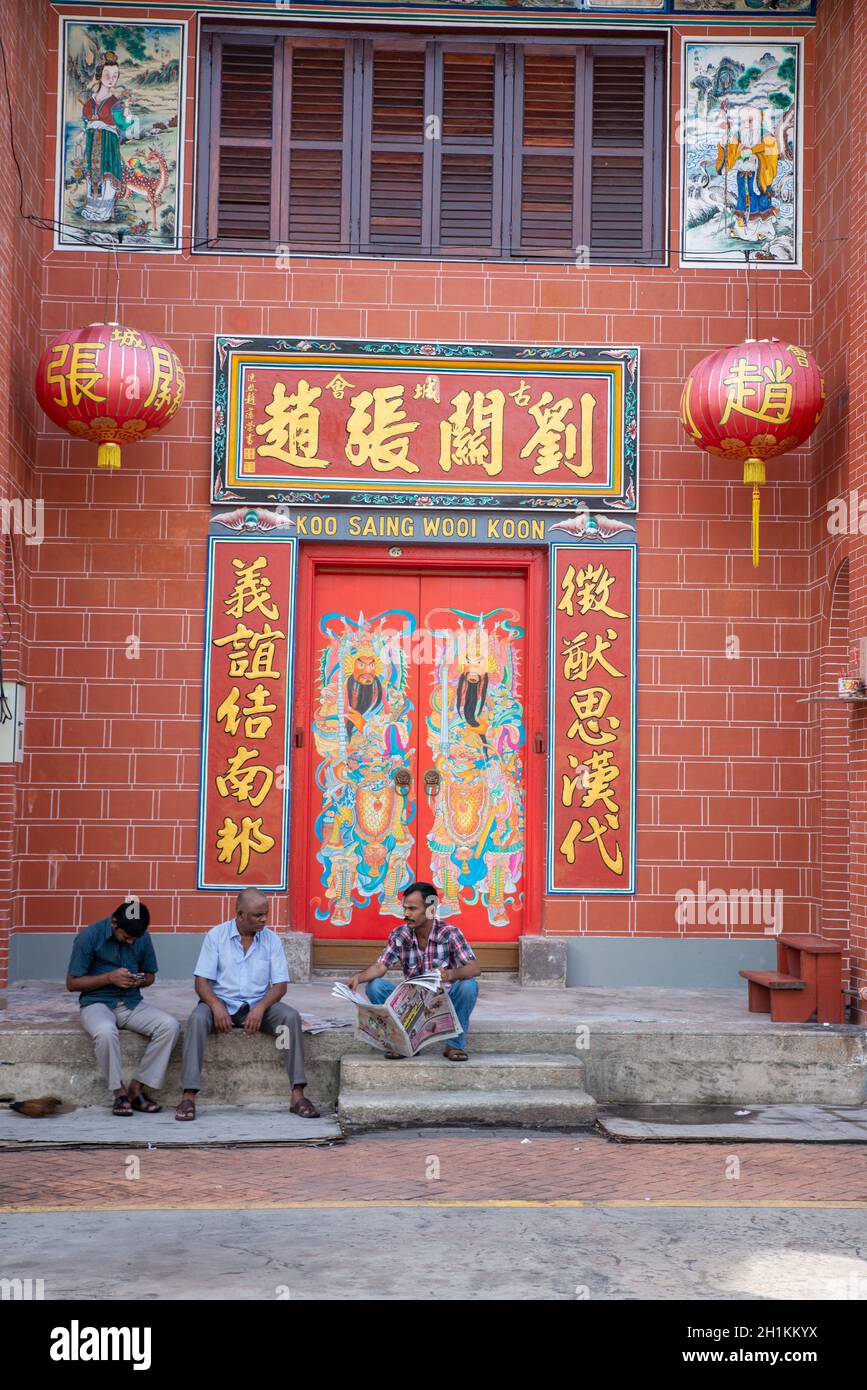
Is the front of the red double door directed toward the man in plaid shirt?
yes

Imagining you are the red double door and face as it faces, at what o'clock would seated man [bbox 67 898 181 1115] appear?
The seated man is roughly at 1 o'clock from the red double door.

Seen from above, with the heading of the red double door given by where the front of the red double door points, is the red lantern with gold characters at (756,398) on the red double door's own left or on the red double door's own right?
on the red double door's own left

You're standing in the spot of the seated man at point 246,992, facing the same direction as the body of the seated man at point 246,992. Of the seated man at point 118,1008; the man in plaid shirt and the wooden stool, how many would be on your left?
2

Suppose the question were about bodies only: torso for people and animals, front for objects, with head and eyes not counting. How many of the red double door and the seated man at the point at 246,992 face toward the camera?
2
